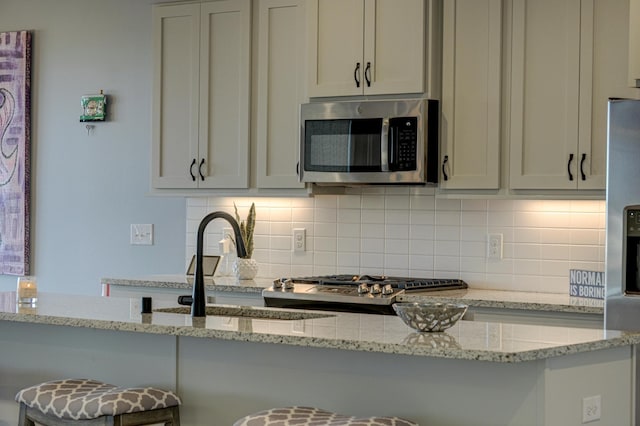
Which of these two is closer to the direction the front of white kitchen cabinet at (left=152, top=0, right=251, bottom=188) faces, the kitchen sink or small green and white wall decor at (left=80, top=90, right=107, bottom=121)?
the kitchen sink

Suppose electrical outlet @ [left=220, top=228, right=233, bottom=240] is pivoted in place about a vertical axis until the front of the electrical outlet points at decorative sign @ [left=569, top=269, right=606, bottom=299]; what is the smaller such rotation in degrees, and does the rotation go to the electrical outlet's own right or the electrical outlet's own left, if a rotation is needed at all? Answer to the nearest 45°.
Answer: approximately 45° to the electrical outlet's own left

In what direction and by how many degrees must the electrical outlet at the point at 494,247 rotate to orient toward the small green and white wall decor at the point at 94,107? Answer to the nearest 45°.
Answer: approximately 90° to its right

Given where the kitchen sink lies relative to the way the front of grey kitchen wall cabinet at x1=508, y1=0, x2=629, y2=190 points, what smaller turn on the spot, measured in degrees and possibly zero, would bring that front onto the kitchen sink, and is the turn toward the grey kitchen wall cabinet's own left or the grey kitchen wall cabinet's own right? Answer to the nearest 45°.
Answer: approximately 45° to the grey kitchen wall cabinet's own right

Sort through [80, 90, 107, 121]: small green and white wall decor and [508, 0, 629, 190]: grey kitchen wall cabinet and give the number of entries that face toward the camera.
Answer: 2

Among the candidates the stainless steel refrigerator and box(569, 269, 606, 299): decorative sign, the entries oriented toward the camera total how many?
2
